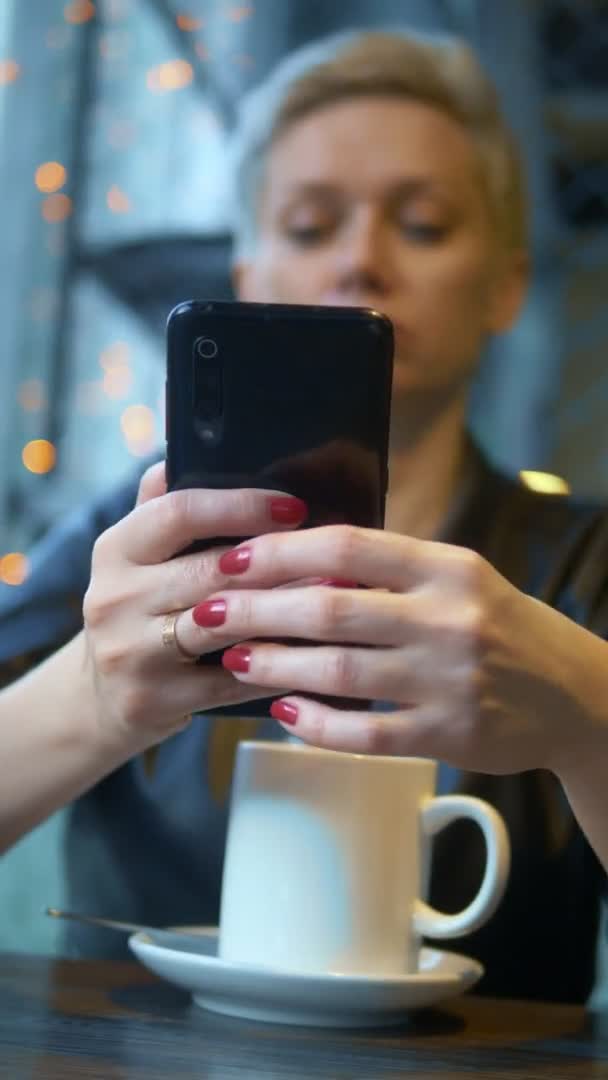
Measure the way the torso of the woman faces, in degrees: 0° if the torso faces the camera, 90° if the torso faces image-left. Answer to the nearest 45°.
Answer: approximately 0°
